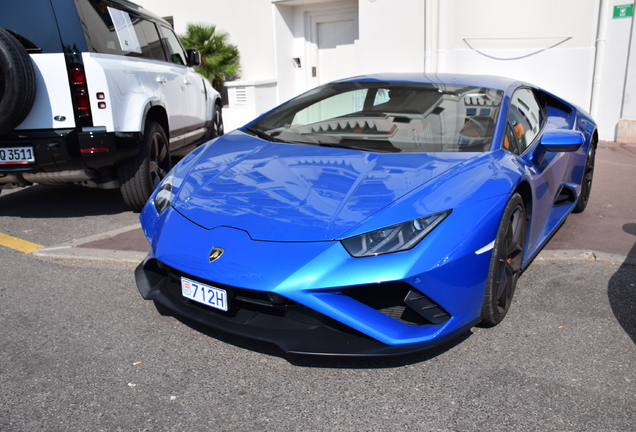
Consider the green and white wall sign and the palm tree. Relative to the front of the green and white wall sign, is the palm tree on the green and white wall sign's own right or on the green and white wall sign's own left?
on the green and white wall sign's own right

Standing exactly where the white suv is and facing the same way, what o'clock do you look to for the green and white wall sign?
The green and white wall sign is roughly at 1 o'clock from the white suv.

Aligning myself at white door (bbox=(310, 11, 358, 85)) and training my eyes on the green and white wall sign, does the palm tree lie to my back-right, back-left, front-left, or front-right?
back-right

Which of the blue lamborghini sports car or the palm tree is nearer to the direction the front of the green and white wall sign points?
the blue lamborghini sports car

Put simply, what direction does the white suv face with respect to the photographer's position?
facing away from the viewer and to the right of the viewer

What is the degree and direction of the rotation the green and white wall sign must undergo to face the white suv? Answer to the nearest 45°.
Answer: approximately 45° to its right

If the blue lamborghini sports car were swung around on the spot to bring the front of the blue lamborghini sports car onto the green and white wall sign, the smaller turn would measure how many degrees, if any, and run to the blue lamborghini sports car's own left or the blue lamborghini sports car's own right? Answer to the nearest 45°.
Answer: approximately 180°

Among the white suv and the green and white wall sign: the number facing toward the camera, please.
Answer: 1

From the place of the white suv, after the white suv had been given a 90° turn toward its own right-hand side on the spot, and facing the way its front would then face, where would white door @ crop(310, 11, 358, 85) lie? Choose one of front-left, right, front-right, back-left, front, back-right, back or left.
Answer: left

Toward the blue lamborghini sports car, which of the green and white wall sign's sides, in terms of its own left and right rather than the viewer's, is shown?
front

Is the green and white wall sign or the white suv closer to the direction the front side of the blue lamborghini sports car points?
the white suv

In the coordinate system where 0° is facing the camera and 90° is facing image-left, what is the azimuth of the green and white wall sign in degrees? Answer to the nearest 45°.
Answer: approximately 0°

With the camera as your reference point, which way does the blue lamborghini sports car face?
facing the viewer and to the left of the viewer

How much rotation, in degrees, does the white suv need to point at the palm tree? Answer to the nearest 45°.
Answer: approximately 45° to its left
